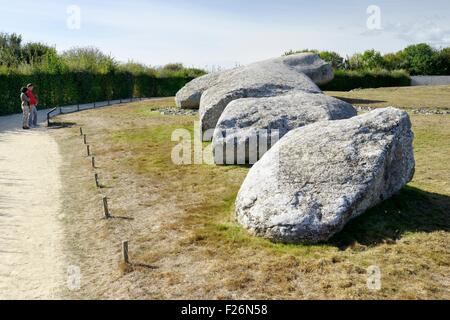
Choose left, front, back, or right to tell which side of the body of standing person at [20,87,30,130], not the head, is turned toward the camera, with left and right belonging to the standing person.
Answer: right

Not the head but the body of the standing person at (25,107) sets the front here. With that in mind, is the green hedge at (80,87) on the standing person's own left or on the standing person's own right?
on the standing person's own left

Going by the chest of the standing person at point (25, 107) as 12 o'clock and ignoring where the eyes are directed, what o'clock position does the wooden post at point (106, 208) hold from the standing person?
The wooden post is roughly at 3 o'clock from the standing person.

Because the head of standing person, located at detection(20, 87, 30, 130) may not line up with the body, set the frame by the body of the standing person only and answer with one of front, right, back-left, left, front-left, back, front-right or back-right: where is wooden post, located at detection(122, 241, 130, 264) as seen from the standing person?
right

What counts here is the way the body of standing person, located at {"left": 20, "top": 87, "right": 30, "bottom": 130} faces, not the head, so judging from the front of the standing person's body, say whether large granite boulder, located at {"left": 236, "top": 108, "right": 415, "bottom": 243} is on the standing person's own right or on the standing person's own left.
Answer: on the standing person's own right

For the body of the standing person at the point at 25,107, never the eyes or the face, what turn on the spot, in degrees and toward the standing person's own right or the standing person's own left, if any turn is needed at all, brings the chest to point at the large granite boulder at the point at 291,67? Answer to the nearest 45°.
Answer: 0° — they already face it

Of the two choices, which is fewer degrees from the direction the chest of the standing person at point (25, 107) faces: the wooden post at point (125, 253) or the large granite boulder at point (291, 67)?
the large granite boulder
